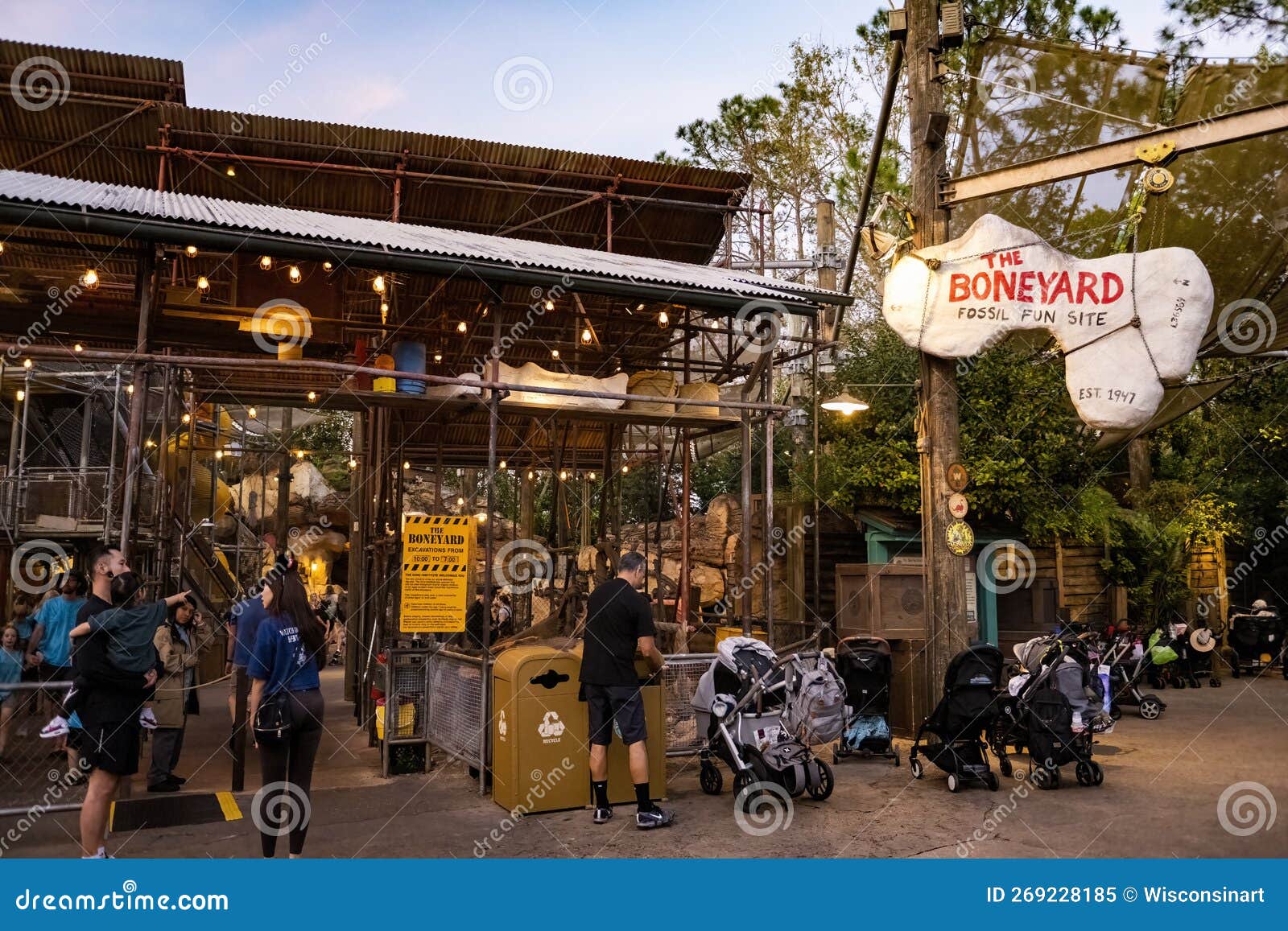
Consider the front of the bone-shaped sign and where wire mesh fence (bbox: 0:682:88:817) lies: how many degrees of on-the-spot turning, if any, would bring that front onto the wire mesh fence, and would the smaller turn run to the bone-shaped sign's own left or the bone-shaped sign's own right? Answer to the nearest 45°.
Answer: approximately 45° to the bone-shaped sign's own right

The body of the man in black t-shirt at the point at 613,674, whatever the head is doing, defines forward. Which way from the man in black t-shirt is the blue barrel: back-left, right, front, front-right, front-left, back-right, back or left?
left

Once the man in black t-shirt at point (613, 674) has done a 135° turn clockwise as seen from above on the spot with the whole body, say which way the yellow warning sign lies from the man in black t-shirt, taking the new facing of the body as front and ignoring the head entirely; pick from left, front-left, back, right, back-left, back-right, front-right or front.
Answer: back-right

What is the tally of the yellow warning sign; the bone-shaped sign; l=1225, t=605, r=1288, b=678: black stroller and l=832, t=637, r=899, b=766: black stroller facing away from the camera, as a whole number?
2

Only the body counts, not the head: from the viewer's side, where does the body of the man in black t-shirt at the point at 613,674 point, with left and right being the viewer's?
facing away from the viewer and to the right of the viewer

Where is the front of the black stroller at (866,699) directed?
away from the camera

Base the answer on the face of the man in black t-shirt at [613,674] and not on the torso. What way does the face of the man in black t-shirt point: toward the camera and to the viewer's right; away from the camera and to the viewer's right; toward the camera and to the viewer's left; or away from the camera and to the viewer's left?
away from the camera and to the viewer's right

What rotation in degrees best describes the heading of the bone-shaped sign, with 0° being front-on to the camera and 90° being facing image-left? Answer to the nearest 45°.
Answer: approximately 0°
